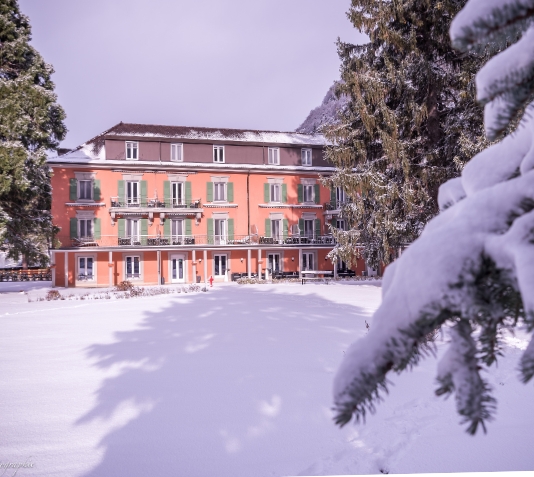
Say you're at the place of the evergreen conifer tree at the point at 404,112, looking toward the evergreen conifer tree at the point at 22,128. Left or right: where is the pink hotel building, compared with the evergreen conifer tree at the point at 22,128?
right

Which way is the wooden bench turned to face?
toward the camera

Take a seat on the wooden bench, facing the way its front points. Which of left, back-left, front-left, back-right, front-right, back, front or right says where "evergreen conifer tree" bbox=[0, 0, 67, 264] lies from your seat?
front-right

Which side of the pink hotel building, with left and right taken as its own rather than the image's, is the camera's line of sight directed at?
front

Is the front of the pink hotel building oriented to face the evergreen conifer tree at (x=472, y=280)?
yes

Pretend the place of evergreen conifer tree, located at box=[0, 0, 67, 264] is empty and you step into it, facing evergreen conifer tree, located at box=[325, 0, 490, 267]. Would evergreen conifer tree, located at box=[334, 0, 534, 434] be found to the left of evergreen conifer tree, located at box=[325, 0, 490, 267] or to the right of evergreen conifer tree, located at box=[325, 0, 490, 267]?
right

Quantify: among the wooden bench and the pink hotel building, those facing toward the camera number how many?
2

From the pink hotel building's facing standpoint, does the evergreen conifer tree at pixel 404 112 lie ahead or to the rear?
ahead

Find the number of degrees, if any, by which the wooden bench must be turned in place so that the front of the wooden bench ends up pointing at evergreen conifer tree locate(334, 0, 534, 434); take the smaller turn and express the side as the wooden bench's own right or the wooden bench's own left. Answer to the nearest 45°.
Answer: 0° — it already faces it
